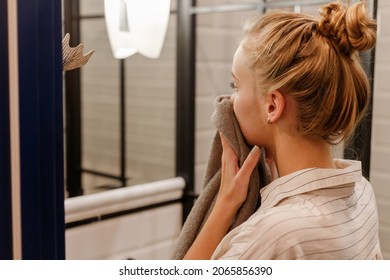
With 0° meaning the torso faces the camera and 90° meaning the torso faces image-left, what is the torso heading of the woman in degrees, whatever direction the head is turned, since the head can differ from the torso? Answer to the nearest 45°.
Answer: approximately 135°

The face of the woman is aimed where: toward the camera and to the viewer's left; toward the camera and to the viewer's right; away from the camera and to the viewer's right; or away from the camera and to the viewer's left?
away from the camera and to the viewer's left
